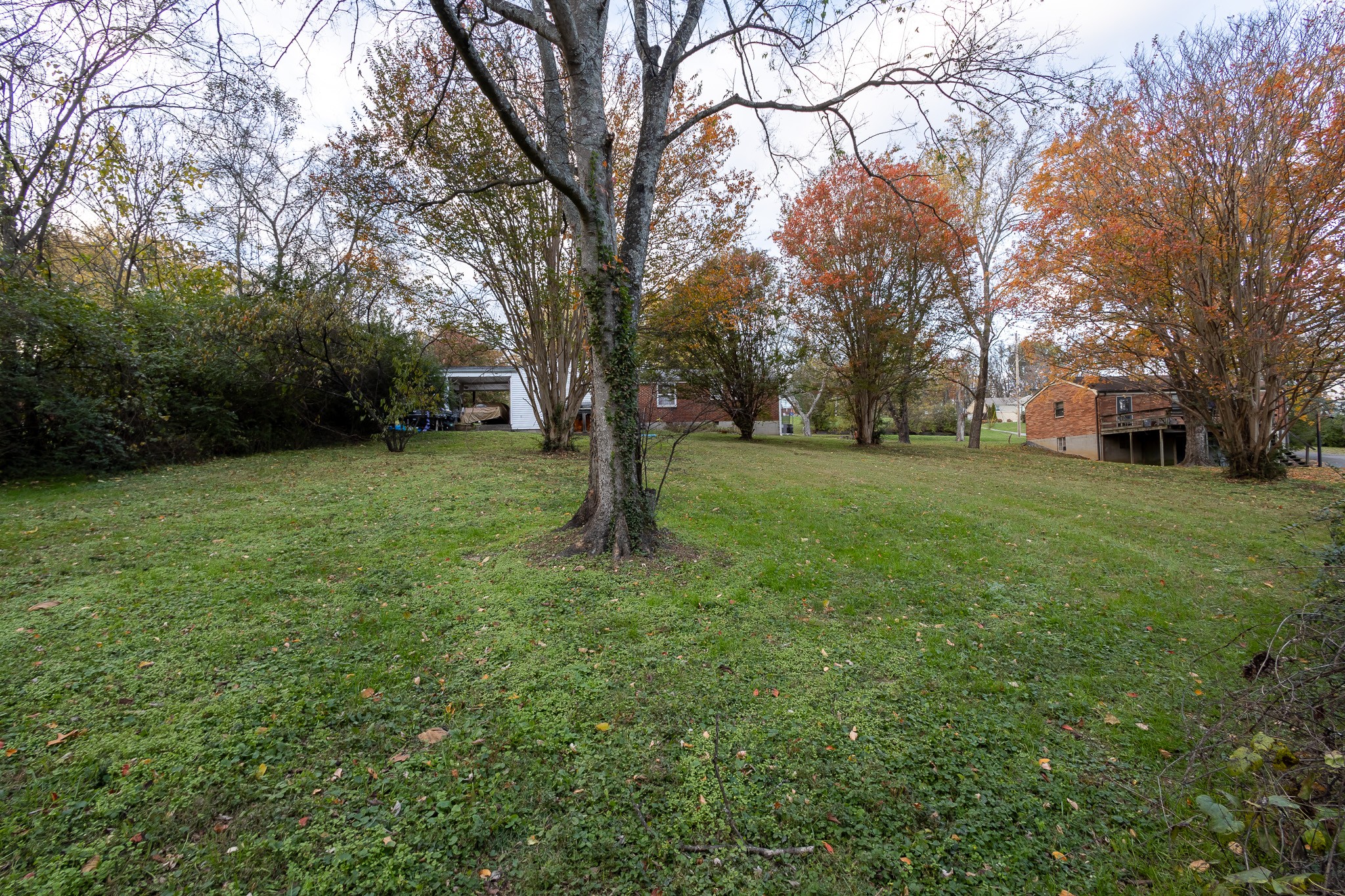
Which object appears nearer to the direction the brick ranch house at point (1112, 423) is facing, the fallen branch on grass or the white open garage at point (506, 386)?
the white open garage

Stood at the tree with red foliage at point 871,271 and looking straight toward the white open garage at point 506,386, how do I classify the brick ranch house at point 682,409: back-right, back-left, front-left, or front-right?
front-right

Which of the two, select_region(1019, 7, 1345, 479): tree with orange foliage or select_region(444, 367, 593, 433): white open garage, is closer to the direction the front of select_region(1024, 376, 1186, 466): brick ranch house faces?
the white open garage

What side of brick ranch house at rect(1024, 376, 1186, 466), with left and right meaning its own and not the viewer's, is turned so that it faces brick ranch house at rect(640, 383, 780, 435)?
left

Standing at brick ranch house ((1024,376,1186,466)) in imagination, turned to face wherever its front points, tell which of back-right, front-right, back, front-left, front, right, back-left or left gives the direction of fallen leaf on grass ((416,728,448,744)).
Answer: back-left

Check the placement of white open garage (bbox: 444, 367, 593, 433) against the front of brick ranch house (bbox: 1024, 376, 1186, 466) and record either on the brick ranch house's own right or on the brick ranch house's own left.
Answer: on the brick ranch house's own left

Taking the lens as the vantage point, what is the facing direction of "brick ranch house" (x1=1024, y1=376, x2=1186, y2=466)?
facing away from the viewer and to the left of the viewer

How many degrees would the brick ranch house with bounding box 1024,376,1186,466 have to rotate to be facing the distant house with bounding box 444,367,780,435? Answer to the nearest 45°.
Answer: approximately 90° to its left

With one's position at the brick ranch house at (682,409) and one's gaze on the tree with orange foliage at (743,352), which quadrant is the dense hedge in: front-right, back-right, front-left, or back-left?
front-right

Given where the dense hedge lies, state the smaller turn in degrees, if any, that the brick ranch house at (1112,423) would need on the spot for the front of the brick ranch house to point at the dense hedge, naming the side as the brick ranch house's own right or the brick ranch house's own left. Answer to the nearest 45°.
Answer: approximately 135° to the brick ranch house's own left

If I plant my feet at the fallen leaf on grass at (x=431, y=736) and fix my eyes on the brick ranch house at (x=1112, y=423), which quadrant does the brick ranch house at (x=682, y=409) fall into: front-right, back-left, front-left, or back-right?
front-left

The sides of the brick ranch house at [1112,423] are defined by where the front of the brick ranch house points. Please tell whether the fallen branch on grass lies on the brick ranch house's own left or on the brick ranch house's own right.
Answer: on the brick ranch house's own left

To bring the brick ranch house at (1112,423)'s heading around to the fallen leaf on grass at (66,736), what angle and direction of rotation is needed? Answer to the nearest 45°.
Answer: approximately 135° to its left
